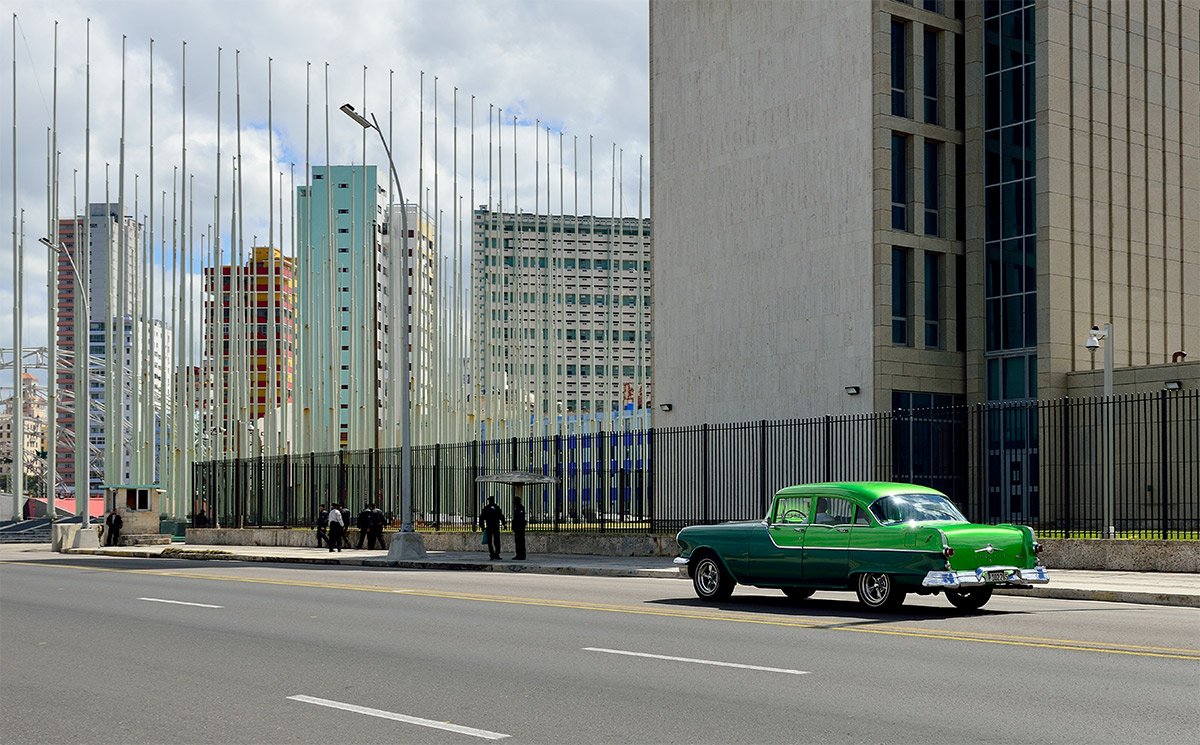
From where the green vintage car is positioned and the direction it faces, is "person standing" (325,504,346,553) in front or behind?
in front

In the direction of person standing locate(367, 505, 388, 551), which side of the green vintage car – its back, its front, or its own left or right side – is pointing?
front

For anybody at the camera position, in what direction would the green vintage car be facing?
facing away from the viewer and to the left of the viewer

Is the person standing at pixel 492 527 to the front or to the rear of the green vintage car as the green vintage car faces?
to the front

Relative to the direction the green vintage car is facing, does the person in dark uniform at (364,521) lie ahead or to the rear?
ahead

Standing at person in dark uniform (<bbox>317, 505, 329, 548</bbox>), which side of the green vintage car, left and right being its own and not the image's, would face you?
front

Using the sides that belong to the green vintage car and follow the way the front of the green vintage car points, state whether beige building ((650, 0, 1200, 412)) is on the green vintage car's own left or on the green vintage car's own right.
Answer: on the green vintage car's own right
